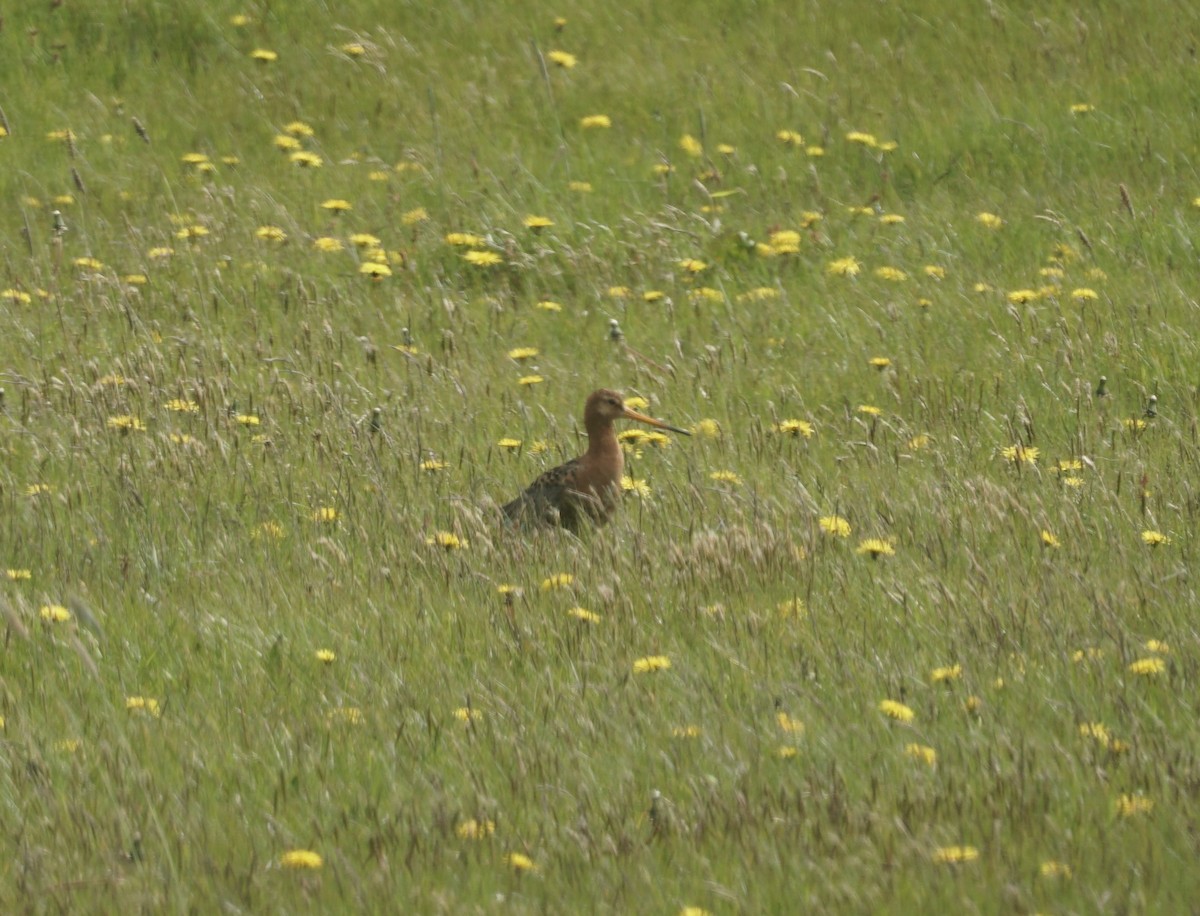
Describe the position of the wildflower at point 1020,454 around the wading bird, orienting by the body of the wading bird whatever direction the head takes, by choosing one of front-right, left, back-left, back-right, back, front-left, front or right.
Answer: front

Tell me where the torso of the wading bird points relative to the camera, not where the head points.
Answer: to the viewer's right

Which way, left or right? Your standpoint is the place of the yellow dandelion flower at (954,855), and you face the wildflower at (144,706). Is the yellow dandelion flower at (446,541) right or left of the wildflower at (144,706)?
right

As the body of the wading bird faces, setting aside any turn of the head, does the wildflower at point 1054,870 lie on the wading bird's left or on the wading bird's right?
on the wading bird's right

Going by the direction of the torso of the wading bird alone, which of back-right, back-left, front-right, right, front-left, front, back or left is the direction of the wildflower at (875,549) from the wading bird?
front-right

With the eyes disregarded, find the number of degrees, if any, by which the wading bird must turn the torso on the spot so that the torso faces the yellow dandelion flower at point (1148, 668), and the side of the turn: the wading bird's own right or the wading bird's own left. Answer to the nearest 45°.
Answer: approximately 45° to the wading bird's own right

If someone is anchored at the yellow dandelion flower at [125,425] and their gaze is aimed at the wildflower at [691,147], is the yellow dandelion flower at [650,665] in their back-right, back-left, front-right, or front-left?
back-right

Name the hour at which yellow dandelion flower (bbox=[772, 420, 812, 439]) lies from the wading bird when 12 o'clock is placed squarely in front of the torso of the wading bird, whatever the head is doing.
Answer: The yellow dandelion flower is roughly at 11 o'clock from the wading bird.

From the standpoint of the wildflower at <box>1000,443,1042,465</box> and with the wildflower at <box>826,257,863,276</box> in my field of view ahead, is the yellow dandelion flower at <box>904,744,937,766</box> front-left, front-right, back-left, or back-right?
back-left

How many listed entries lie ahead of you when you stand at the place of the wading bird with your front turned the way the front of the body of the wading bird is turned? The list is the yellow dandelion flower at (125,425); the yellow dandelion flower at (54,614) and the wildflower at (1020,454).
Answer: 1

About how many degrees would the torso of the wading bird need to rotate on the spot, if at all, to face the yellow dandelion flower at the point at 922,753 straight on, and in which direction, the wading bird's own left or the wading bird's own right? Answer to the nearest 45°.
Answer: approximately 90° to the wading bird's own right

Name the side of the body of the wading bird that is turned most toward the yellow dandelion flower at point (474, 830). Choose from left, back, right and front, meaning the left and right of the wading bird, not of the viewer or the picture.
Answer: right

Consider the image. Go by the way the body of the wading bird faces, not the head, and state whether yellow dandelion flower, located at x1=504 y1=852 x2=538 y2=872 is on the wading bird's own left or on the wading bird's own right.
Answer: on the wading bird's own right

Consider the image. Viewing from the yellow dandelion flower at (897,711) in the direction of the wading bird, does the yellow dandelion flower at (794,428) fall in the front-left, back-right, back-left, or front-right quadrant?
front-right

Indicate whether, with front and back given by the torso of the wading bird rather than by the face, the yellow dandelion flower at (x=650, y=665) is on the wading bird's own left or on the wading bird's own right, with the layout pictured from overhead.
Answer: on the wading bird's own right
